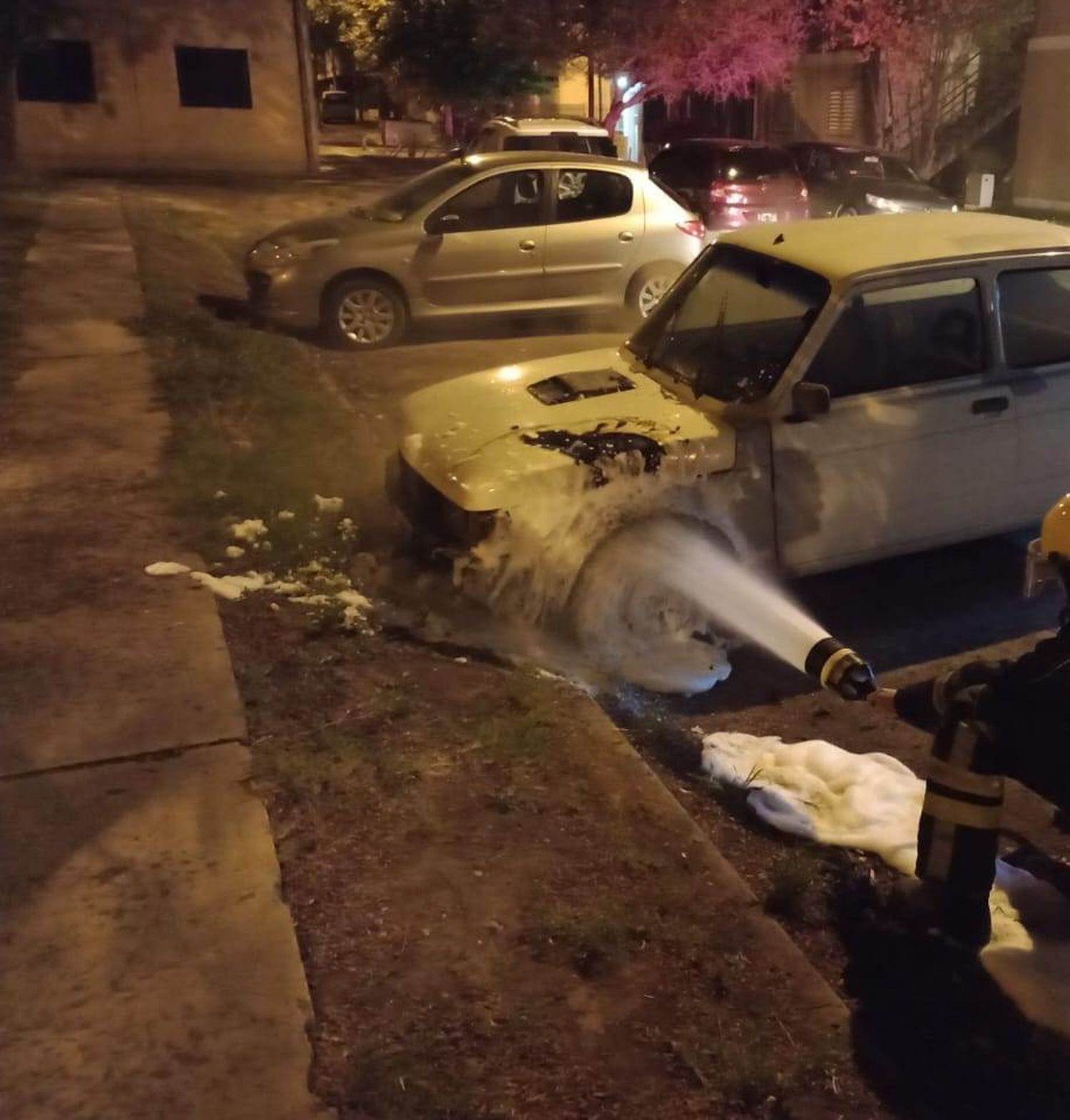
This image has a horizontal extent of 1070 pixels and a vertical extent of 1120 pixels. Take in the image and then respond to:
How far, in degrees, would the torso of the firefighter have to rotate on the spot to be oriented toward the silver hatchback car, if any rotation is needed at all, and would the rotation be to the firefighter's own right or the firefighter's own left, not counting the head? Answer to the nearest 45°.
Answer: approximately 45° to the firefighter's own right

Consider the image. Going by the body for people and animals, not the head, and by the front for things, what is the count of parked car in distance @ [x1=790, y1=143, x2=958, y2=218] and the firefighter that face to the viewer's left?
1

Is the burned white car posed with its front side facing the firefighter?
no

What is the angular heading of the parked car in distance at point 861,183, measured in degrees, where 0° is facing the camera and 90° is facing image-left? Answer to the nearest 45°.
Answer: approximately 315°

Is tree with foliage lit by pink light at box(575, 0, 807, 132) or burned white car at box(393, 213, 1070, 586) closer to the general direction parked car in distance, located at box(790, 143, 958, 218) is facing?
the burned white car

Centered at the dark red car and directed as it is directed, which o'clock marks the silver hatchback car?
The silver hatchback car is roughly at 8 o'clock from the dark red car.

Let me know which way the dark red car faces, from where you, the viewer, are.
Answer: facing away from the viewer and to the left of the viewer

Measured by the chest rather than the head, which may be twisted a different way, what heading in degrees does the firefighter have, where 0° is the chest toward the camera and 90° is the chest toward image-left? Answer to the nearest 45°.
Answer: approximately 90°

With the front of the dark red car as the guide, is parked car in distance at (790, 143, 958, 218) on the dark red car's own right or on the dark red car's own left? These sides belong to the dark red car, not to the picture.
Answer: on the dark red car's own right

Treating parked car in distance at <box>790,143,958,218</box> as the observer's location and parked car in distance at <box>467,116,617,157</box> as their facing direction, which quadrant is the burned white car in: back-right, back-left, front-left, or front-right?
front-left

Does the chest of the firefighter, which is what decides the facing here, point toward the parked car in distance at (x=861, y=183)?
no

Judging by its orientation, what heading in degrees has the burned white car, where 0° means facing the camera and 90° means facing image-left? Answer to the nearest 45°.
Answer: approximately 45°

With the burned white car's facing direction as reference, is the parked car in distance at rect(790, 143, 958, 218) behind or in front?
behind
